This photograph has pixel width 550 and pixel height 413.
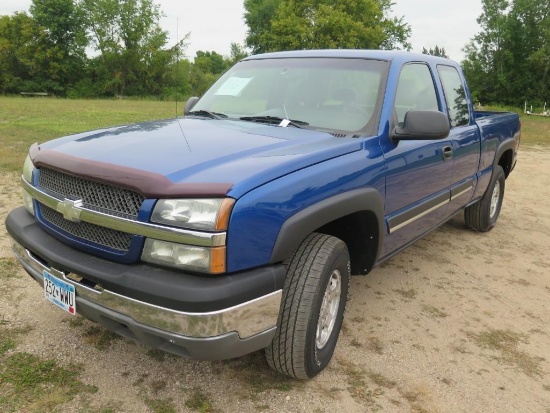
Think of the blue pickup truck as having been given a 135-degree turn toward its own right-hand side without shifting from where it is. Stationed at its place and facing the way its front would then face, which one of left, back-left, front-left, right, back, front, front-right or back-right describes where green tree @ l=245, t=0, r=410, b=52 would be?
front

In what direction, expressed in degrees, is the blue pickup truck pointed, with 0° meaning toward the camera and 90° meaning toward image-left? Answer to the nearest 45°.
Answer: approximately 45°
